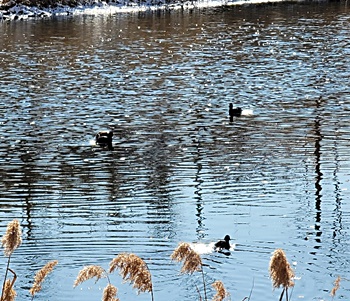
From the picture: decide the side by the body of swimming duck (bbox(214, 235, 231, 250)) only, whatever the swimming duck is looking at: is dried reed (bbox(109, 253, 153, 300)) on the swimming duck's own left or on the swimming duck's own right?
on the swimming duck's own right

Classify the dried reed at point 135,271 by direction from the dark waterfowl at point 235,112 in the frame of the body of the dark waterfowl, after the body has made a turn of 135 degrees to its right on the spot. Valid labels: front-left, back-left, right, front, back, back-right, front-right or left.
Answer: back-right

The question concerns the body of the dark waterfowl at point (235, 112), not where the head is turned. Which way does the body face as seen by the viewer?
to the viewer's left

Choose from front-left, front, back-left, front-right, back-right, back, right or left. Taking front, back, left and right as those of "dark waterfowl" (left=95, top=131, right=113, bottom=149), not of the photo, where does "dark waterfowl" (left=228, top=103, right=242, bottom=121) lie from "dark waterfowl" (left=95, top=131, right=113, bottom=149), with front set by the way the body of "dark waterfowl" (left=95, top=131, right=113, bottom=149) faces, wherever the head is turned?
front-left

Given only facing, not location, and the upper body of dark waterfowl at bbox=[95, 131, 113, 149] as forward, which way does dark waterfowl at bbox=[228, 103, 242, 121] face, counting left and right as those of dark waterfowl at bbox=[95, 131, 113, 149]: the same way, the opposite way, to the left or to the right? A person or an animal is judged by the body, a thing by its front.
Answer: the opposite way

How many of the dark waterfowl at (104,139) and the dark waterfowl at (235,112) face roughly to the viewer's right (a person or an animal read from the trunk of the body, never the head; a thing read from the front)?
1

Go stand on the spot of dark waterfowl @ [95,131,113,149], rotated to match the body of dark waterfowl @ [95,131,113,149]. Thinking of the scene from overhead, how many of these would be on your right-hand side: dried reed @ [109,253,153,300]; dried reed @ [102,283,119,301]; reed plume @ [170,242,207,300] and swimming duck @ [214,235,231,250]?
4

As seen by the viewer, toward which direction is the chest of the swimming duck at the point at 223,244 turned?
to the viewer's right

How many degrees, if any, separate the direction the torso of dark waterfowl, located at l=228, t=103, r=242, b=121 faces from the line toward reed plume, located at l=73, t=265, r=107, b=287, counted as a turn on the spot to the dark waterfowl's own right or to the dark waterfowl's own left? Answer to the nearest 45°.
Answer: approximately 90° to the dark waterfowl's own left

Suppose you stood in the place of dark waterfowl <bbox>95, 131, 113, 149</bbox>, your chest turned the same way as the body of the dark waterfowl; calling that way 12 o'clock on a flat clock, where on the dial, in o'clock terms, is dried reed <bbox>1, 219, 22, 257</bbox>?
The dried reed is roughly at 3 o'clock from the dark waterfowl.

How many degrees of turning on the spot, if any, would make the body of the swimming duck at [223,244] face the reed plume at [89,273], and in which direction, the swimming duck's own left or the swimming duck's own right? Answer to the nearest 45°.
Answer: approximately 90° to the swimming duck's own right

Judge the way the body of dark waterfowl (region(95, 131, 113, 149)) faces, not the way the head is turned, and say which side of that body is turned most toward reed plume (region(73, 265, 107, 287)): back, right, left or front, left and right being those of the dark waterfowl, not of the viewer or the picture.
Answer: right

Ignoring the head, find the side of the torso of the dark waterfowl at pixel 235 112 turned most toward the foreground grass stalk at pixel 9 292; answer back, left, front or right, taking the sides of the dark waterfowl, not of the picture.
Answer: left

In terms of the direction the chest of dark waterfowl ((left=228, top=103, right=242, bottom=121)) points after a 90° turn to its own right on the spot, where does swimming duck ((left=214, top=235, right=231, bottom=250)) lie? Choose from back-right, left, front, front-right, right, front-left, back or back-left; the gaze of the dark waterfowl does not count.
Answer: back

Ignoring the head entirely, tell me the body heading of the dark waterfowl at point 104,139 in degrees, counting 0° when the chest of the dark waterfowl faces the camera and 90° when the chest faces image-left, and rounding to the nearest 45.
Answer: approximately 270°
